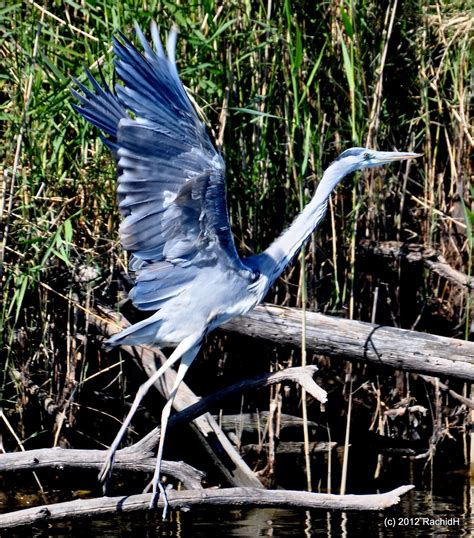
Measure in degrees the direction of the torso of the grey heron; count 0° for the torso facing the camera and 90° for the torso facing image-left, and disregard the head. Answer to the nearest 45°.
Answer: approximately 270°

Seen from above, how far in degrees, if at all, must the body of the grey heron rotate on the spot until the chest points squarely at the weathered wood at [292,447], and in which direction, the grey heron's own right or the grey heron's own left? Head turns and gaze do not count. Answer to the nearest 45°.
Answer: approximately 45° to the grey heron's own left

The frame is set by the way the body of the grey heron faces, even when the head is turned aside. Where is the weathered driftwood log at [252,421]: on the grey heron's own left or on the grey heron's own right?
on the grey heron's own left

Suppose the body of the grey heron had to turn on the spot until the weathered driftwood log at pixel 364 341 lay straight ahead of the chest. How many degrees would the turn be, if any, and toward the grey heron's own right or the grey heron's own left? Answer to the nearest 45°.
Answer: approximately 45° to the grey heron's own left
